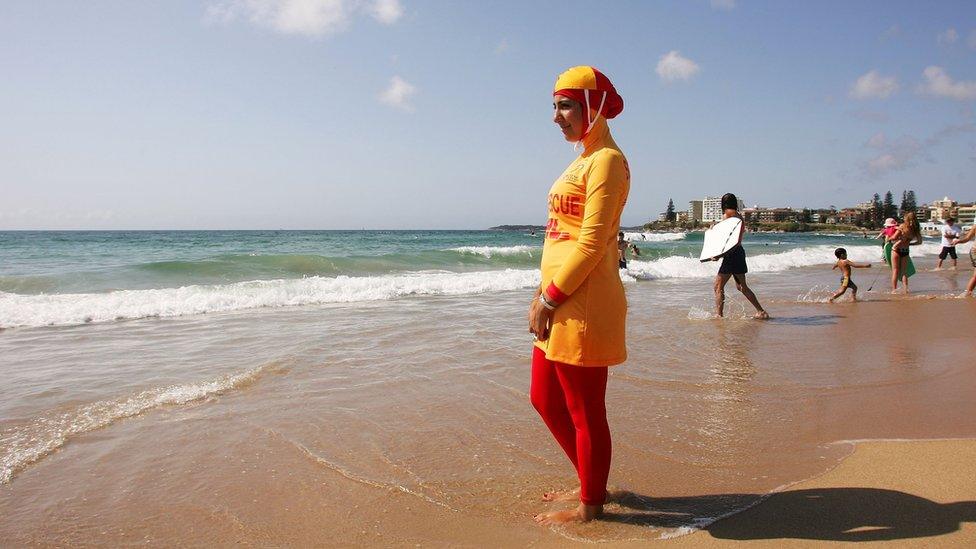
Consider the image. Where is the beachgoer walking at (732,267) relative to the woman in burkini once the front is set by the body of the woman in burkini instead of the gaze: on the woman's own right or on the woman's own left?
on the woman's own right

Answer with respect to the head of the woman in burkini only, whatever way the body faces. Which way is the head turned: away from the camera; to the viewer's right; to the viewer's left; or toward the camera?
to the viewer's left

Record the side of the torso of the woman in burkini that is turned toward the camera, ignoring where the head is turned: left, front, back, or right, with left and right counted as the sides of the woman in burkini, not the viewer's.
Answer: left
